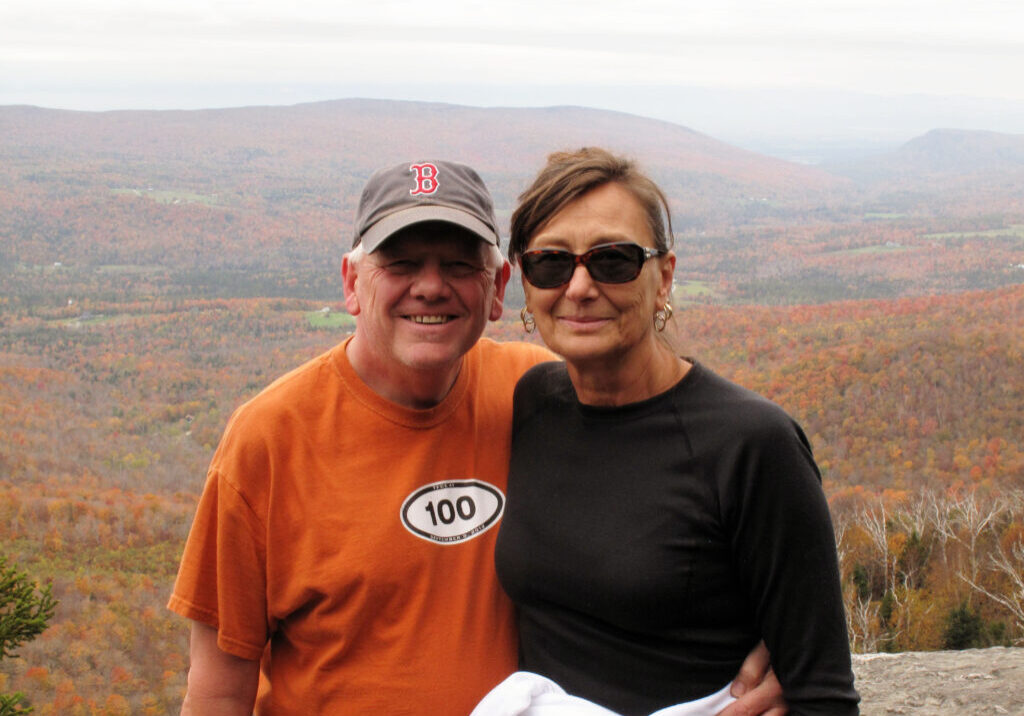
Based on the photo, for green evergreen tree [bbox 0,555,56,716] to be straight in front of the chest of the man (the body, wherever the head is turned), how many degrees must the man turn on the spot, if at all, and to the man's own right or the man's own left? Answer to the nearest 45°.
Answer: approximately 135° to the man's own right

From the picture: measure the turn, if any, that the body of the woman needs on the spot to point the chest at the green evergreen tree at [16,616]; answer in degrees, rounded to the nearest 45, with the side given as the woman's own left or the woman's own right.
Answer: approximately 90° to the woman's own right

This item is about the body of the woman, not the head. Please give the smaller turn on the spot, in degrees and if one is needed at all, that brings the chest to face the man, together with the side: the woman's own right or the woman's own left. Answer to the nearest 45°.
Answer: approximately 45° to the woman's own right

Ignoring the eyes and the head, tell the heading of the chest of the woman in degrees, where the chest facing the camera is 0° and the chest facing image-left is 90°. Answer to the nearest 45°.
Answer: approximately 45°

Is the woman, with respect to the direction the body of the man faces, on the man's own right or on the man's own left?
on the man's own left
